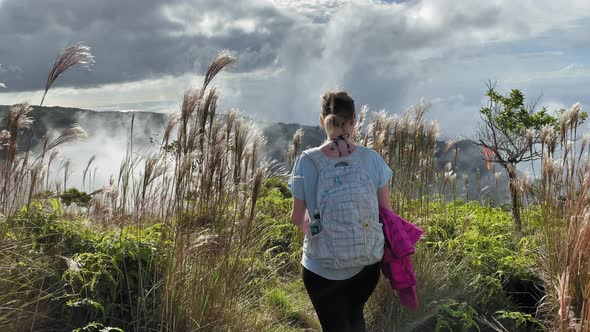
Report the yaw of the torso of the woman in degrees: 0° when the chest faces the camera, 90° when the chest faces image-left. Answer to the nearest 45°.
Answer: approximately 180°
